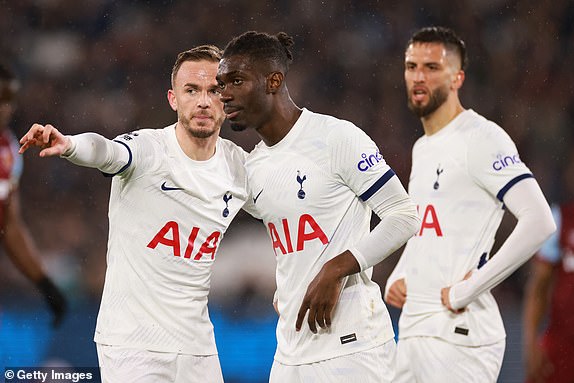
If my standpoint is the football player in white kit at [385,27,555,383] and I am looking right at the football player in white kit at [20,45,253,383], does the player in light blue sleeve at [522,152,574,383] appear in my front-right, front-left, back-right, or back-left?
back-right

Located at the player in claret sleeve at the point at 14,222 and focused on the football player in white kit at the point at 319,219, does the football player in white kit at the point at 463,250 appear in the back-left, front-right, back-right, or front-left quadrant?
front-left

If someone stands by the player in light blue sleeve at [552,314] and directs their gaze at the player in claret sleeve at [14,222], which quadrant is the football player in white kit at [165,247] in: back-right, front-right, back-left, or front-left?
front-left

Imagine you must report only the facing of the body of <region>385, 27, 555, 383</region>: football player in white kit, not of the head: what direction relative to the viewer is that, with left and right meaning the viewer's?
facing the viewer and to the left of the viewer

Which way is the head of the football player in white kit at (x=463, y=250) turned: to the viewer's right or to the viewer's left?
to the viewer's left

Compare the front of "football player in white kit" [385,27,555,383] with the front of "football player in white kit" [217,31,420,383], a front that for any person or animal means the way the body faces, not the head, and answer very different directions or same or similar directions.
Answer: same or similar directions

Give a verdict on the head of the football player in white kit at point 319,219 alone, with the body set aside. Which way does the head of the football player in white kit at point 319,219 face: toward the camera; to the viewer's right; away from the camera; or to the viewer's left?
to the viewer's left

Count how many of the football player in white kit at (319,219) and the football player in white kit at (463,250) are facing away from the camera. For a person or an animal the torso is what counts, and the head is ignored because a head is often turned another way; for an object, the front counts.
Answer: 0

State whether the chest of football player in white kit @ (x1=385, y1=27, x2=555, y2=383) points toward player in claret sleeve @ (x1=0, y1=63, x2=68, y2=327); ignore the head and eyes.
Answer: no

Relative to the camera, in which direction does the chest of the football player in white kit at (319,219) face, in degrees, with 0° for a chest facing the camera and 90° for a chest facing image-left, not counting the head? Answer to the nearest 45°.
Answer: approximately 45°

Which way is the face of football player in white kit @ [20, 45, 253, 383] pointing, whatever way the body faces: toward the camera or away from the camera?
toward the camera

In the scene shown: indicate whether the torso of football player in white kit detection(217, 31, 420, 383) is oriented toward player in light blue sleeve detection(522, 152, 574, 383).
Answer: no

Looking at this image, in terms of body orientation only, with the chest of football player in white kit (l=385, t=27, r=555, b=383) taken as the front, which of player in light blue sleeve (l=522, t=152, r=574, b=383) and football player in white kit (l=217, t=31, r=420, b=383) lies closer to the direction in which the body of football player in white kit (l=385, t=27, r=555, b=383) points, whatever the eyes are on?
the football player in white kit

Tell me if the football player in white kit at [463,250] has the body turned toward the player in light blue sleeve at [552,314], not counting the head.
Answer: no

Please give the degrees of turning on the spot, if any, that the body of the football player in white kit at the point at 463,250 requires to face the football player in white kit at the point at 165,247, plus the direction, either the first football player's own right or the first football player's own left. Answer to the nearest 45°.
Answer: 0° — they already face them

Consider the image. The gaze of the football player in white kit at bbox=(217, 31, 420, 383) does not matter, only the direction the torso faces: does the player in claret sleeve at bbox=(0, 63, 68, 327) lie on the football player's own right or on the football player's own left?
on the football player's own right
